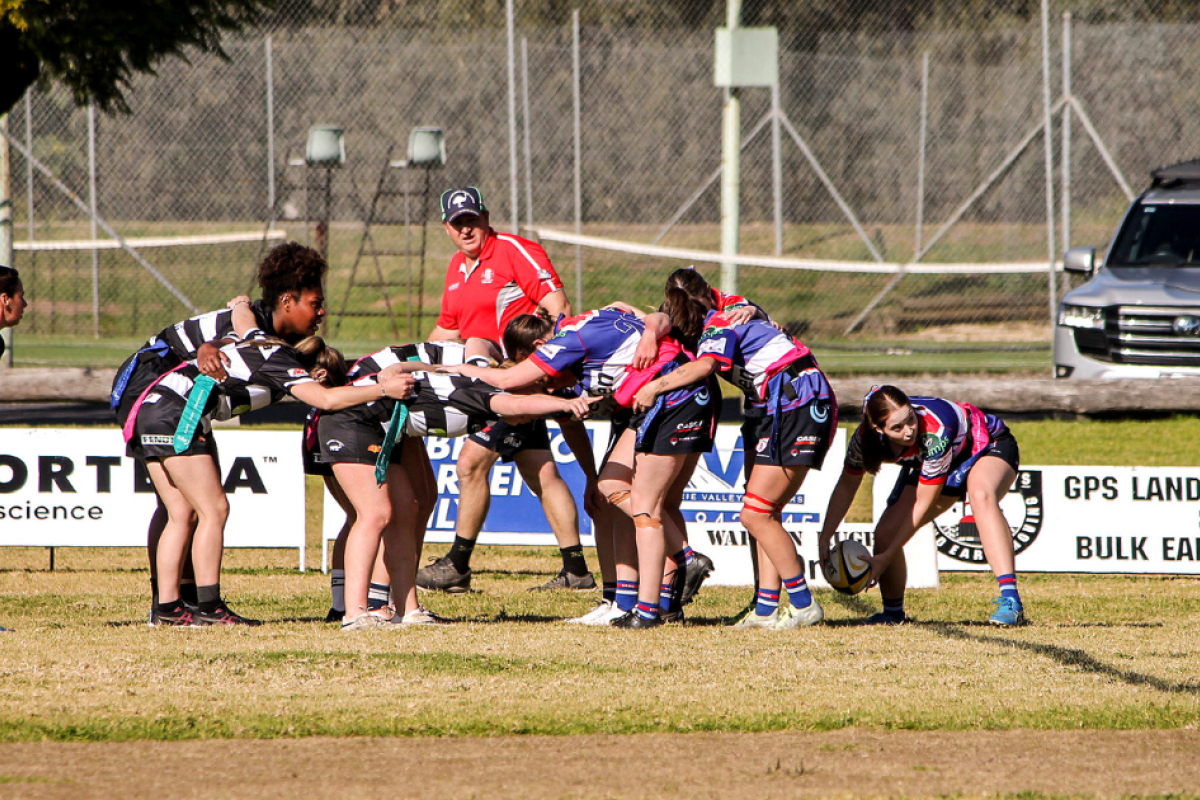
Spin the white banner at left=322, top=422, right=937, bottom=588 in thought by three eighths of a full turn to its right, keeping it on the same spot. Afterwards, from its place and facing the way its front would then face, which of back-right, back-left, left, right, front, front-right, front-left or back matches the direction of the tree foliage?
front

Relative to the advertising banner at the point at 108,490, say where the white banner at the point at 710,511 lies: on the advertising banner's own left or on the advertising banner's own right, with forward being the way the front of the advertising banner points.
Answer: on the advertising banner's own left

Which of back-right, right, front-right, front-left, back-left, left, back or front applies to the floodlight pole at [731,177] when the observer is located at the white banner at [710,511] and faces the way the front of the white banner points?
back

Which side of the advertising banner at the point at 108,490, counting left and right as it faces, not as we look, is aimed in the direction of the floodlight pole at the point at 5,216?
back

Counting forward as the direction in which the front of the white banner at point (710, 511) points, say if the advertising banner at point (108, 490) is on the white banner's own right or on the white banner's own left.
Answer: on the white banner's own right

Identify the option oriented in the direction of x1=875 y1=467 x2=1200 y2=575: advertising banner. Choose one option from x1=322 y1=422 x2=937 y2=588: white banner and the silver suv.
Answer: the silver suv

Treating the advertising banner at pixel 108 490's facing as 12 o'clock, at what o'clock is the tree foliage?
The tree foliage is roughly at 6 o'clock from the advertising banner.

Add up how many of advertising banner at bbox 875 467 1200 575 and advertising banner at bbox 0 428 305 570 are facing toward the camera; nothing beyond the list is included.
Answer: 2

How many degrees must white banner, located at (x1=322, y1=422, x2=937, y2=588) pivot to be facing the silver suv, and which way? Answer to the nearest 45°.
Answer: approximately 135° to its left

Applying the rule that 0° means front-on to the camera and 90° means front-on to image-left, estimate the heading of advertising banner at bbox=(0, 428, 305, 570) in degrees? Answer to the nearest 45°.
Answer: approximately 0°
